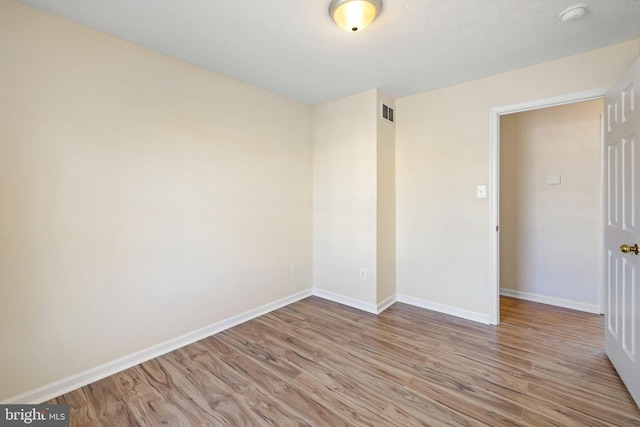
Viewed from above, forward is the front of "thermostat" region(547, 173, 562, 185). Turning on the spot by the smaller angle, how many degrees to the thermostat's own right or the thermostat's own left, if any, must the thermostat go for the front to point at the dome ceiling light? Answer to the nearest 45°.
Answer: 0° — it already faces it

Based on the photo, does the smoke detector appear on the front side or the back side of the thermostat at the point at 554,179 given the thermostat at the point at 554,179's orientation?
on the front side

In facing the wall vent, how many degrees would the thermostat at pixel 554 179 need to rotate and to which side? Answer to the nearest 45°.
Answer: approximately 45° to its right

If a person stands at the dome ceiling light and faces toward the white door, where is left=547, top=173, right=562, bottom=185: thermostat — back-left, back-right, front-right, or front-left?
front-left

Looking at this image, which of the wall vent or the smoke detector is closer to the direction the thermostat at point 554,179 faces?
the smoke detector

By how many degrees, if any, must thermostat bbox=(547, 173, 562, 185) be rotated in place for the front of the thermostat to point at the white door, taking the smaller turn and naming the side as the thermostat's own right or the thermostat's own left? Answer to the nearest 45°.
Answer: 0° — it already faces it

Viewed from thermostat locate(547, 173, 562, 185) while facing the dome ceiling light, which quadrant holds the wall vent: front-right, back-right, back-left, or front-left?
front-right

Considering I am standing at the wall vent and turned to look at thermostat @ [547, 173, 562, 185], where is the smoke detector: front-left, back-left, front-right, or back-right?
front-right

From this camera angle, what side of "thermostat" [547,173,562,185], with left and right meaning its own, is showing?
front
